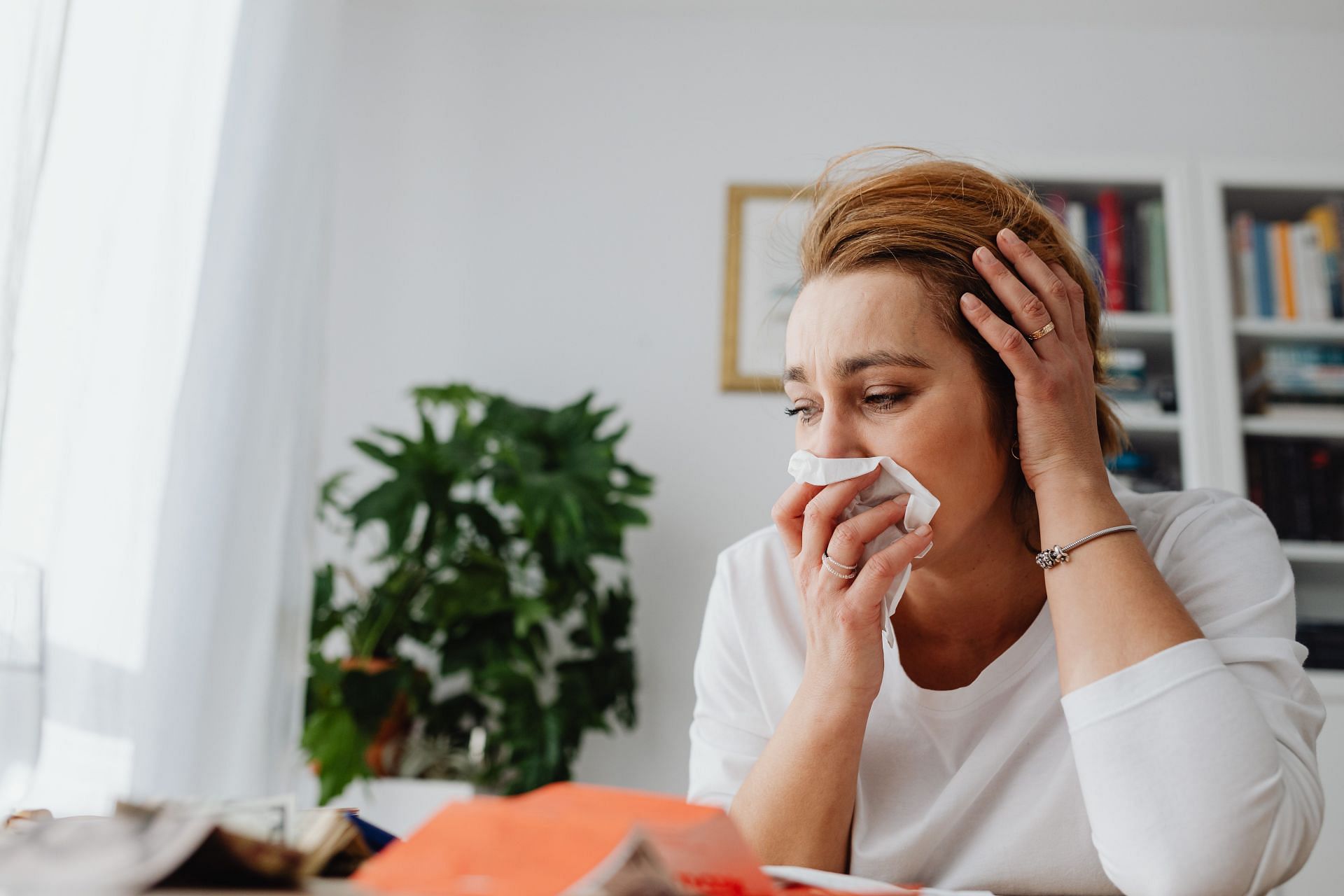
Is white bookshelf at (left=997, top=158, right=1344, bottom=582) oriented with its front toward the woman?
yes

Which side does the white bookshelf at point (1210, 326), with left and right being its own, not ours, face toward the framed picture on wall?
right

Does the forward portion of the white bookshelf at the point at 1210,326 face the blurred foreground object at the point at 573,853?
yes

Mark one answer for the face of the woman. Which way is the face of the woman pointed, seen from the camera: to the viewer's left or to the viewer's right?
to the viewer's left

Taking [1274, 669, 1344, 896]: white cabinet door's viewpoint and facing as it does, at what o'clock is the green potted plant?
The green potted plant is roughly at 2 o'clock from the white cabinet door.

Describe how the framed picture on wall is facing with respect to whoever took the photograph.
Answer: facing the viewer

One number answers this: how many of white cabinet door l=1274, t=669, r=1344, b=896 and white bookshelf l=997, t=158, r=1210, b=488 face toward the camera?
2

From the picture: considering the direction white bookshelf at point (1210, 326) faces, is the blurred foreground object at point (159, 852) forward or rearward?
forward

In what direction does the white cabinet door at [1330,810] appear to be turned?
toward the camera

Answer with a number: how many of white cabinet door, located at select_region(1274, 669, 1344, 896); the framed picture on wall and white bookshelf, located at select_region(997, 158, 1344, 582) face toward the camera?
3

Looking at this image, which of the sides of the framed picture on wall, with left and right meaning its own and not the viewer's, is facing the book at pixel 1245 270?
left

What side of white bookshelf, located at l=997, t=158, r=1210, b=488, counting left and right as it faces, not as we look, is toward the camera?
front

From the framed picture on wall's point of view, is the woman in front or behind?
in front
